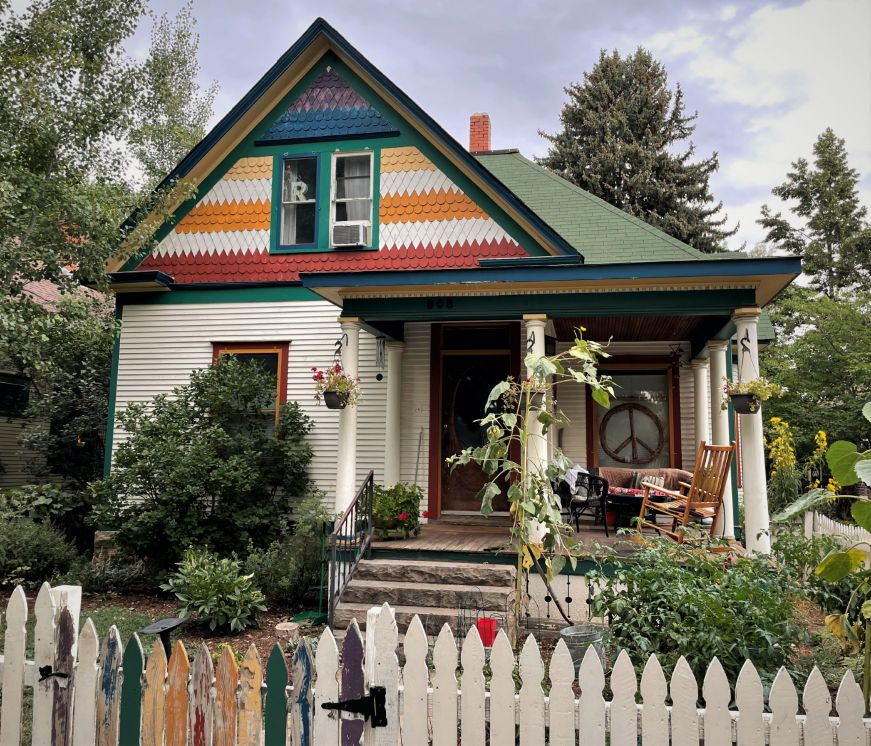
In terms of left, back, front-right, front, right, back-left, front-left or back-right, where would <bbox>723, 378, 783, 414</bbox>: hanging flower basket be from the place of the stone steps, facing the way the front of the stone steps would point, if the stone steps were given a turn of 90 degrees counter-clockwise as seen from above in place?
front

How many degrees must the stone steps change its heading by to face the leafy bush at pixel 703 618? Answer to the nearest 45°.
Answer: approximately 45° to its left

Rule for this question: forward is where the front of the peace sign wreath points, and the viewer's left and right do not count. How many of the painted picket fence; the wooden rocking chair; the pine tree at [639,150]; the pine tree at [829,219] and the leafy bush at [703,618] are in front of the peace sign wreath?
3

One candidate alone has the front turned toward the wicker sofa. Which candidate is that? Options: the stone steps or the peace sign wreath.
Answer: the peace sign wreath

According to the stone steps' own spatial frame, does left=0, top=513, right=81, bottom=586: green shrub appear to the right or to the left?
on its right

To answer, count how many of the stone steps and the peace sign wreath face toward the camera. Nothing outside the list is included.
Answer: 2

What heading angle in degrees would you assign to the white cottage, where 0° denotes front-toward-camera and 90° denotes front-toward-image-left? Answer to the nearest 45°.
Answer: approximately 0°

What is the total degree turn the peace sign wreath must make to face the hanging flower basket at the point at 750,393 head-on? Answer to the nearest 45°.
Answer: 0° — it already faces it

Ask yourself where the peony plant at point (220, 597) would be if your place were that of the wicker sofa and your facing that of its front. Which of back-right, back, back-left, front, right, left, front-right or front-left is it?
front-right

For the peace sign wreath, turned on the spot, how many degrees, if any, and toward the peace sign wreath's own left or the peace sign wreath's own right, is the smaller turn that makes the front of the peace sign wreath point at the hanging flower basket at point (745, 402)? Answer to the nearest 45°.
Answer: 0° — it already faces it
